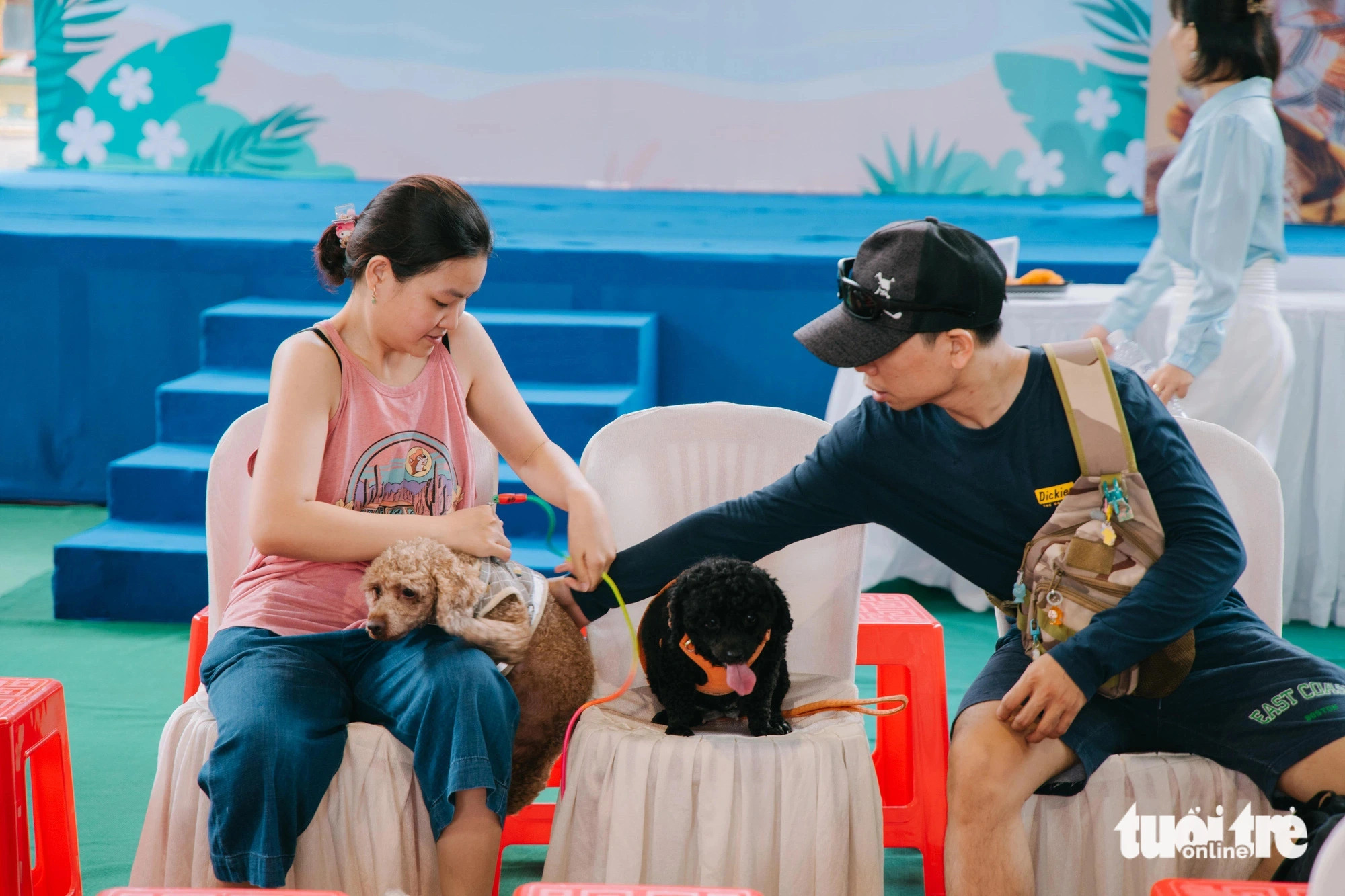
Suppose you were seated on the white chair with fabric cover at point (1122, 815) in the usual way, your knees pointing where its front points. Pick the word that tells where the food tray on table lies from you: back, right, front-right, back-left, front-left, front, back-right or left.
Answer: back

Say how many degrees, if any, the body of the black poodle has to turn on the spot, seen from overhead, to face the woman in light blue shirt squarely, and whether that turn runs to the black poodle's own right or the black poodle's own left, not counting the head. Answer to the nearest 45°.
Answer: approximately 135° to the black poodle's own left

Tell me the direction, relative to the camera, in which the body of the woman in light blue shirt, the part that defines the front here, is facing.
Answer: to the viewer's left

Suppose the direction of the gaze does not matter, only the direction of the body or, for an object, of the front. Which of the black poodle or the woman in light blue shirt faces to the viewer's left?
the woman in light blue shirt

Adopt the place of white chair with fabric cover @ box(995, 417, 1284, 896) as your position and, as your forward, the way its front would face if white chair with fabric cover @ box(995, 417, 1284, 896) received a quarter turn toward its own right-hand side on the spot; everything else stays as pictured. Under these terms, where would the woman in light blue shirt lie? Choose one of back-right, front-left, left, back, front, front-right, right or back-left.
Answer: right

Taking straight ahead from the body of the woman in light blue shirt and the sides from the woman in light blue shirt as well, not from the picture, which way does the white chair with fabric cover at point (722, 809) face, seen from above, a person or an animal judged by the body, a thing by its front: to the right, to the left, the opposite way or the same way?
to the left

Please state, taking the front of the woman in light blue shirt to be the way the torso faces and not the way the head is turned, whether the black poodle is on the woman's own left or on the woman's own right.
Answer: on the woman's own left

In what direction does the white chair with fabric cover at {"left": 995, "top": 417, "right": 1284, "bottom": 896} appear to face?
toward the camera

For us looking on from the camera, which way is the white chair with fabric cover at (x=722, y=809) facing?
facing the viewer

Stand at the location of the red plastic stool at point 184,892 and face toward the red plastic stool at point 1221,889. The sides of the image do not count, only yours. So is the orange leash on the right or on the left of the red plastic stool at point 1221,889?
left

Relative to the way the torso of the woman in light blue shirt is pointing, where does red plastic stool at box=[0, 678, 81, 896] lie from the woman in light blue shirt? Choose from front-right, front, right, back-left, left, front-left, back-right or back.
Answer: front-left

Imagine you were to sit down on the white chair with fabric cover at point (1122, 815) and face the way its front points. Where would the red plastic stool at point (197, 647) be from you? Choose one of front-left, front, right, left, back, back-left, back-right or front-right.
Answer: right

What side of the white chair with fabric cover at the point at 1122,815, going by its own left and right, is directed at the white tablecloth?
back

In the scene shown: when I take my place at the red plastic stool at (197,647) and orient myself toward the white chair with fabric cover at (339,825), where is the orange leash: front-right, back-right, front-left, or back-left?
front-left

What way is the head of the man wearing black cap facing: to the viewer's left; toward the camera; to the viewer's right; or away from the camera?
to the viewer's left
